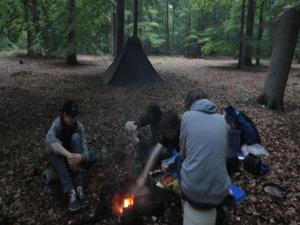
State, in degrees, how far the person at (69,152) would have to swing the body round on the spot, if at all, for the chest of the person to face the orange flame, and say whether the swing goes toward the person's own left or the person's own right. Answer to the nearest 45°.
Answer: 0° — they already face it

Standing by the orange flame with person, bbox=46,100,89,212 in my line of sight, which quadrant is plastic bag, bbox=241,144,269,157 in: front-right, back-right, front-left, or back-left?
back-right

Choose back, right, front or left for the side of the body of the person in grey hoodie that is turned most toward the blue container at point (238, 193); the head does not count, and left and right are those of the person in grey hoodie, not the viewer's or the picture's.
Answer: right

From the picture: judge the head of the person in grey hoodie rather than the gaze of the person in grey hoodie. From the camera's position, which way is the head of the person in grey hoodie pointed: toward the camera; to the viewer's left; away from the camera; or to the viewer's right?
away from the camera

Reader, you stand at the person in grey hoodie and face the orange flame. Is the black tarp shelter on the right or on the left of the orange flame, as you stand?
right

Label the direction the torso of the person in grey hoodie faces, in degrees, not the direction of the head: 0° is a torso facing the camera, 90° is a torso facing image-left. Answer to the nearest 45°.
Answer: approximately 135°

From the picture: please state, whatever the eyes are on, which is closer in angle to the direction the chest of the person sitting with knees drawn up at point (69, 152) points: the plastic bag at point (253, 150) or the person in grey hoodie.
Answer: the person in grey hoodie

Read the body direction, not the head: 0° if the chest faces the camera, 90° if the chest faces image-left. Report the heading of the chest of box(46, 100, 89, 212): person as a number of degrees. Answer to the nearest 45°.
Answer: approximately 315°
